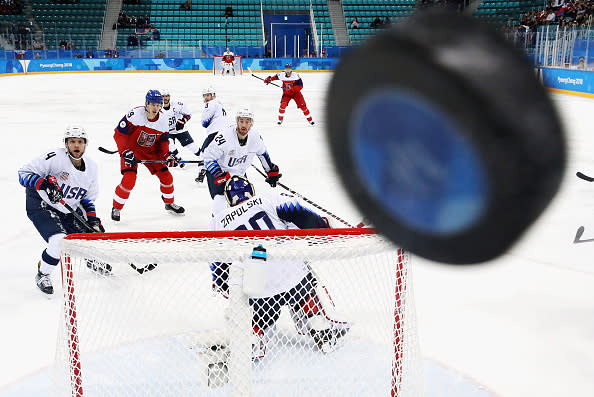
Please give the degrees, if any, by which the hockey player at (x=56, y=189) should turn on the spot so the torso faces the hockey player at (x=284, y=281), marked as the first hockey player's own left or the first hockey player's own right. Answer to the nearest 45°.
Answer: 0° — they already face them

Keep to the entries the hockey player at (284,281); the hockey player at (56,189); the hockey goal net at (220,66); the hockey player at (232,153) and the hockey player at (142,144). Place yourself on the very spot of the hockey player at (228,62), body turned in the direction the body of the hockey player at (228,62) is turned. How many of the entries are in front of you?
4

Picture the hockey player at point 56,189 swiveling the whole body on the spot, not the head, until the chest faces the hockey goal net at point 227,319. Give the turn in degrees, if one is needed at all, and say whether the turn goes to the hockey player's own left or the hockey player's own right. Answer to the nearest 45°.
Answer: approximately 45° to the hockey player's own right

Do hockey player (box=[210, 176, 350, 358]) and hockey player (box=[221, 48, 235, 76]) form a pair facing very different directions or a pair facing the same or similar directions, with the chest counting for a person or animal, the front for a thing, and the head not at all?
very different directions

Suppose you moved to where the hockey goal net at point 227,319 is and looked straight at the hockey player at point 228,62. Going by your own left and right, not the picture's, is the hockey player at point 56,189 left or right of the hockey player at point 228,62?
left

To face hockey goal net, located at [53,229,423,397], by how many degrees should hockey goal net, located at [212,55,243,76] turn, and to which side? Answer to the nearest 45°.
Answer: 0° — it already faces it

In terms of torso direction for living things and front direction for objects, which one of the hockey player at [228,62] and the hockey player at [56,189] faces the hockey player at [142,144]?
the hockey player at [228,62]

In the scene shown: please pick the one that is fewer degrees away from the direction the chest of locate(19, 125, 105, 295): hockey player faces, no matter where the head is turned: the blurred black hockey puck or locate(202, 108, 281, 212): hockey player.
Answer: the blurred black hockey puck

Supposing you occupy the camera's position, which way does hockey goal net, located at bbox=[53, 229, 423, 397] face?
facing away from the viewer

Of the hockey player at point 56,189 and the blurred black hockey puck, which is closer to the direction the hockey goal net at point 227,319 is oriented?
the hockey player

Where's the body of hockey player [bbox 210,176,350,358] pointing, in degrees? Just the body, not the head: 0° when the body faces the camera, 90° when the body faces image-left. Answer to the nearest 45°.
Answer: approximately 180°

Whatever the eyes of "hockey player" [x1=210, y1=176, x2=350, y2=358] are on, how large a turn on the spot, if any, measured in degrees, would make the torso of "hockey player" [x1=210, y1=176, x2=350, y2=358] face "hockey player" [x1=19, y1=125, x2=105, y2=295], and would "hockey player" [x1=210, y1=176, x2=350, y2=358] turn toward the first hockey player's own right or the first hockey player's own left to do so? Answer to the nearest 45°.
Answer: approximately 45° to the first hockey player's own left

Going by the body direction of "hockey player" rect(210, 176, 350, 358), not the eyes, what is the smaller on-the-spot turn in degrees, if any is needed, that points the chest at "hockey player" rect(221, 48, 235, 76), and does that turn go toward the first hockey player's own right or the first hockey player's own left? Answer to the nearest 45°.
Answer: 0° — they already face them

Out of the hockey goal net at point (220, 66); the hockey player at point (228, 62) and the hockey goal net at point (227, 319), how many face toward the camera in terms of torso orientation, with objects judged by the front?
2

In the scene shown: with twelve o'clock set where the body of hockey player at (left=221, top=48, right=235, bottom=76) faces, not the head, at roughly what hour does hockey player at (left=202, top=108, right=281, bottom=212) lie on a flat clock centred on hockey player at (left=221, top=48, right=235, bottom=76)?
hockey player at (left=202, top=108, right=281, bottom=212) is roughly at 12 o'clock from hockey player at (left=221, top=48, right=235, bottom=76).

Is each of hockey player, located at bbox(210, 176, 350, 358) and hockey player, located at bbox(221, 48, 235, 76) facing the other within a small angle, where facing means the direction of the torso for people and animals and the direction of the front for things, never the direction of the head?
yes
